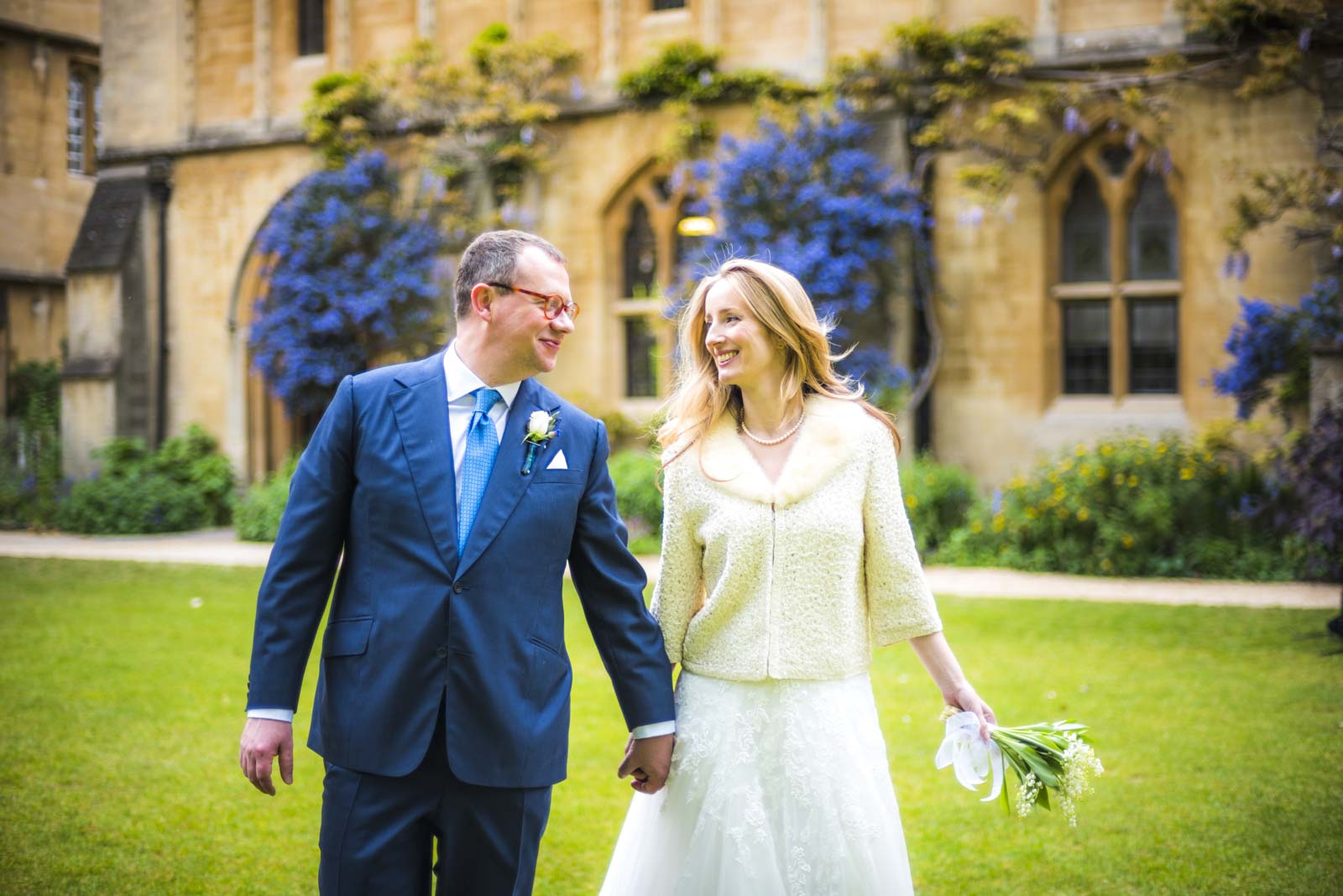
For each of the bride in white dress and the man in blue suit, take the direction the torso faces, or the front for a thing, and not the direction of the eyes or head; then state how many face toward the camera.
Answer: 2

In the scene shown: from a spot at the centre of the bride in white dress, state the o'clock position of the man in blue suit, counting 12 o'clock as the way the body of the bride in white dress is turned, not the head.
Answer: The man in blue suit is roughly at 2 o'clock from the bride in white dress.

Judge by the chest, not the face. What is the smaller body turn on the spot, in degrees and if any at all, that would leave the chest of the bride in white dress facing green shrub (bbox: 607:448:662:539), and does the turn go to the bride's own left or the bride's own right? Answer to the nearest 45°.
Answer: approximately 180°

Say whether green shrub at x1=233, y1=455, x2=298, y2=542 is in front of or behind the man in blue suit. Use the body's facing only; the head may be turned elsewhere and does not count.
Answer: behind

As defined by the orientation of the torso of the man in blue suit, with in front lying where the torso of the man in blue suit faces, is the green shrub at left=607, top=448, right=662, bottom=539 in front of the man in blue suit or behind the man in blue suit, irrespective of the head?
behind

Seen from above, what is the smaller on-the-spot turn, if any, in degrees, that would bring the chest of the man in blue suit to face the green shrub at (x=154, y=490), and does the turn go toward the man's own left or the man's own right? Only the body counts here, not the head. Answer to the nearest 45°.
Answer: approximately 180°

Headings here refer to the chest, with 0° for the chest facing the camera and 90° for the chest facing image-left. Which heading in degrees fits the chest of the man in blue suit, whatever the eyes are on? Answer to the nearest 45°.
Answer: approximately 0°

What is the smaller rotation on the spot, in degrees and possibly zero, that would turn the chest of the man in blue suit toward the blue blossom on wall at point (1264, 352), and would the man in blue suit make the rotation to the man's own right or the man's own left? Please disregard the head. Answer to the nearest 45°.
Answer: approximately 135° to the man's own left

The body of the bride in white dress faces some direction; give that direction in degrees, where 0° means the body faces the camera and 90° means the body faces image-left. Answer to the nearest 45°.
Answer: approximately 0°

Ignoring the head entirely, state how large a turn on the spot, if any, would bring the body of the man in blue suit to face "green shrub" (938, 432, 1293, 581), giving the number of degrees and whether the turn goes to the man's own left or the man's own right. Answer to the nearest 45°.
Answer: approximately 135° to the man's own left
